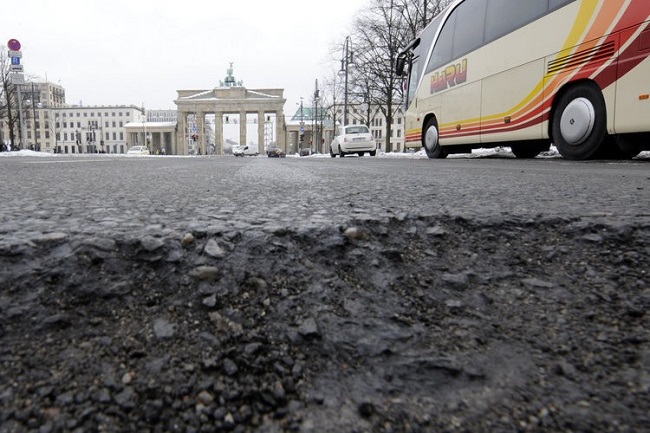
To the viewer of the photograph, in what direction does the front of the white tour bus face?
facing away from the viewer and to the left of the viewer

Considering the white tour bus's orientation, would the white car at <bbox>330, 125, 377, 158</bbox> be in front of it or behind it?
in front

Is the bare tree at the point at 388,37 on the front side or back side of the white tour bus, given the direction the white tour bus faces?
on the front side
